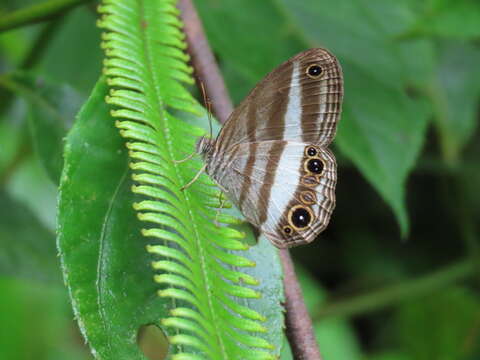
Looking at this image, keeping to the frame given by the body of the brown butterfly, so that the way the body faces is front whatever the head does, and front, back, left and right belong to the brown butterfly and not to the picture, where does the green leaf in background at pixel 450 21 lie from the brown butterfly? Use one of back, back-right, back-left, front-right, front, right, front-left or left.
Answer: back-right

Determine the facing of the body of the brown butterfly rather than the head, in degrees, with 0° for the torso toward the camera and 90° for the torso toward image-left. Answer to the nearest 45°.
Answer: approximately 90°

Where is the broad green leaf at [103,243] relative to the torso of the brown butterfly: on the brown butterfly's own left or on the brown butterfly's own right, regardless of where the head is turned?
on the brown butterfly's own right

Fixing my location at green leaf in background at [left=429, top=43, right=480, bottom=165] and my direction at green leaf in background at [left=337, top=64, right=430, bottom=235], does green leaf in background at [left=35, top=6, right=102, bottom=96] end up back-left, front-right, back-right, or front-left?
front-right

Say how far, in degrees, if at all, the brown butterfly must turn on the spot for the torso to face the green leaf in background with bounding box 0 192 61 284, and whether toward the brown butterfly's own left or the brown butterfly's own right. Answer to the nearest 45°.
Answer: approximately 45° to the brown butterfly's own right

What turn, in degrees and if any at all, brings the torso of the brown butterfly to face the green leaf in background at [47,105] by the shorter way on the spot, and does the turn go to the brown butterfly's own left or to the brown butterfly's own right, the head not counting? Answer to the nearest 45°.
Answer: approximately 45° to the brown butterfly's own right

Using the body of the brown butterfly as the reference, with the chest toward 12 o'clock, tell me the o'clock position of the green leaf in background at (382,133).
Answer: The green leaf in background is roughly at 4 o'clock from the brown butterfly.

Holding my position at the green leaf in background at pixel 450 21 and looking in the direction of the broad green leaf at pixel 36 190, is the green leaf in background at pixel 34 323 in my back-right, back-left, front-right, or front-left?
front-left
